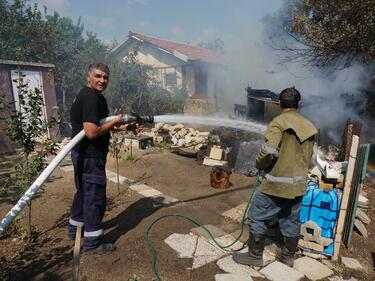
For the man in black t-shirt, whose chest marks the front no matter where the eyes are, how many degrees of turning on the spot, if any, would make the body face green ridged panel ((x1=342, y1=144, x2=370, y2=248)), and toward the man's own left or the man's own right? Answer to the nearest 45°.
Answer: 0° — they already face it

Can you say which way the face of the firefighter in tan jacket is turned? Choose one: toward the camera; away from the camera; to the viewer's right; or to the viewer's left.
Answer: away from the camera

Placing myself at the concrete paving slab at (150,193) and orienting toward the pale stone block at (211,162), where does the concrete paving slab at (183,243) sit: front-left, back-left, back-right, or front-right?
back-right

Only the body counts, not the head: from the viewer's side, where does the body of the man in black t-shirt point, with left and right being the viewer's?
facing to the right of the viewer

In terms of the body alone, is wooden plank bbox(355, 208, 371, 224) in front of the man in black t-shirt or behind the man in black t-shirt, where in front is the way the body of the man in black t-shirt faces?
in front
